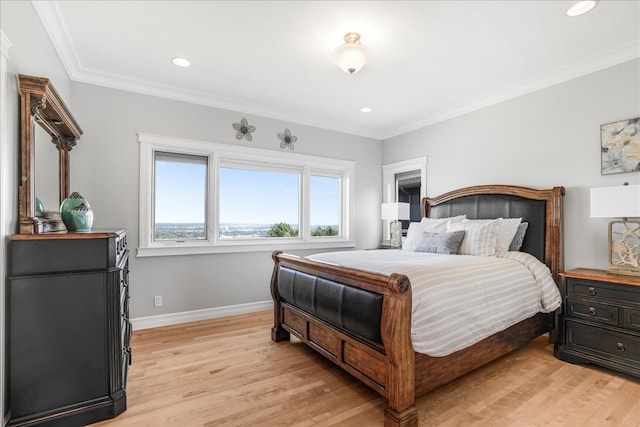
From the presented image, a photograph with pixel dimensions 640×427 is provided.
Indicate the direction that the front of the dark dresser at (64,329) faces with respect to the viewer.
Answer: facing to the right of the viewer

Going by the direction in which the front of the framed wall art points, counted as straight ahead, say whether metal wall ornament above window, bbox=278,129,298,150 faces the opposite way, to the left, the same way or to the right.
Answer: to the left

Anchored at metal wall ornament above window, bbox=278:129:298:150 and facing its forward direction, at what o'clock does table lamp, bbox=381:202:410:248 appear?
The table lamp is roughly at 9 o'clock from the metal wall ornament above window.

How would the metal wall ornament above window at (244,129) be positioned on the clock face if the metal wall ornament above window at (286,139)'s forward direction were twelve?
the metal wall ornament above window at (244,129) is roughly at 2 o'clock from the metal wall ornament above window at (286,139).

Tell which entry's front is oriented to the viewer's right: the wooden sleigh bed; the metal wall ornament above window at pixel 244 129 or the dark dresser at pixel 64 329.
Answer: the dark dresser

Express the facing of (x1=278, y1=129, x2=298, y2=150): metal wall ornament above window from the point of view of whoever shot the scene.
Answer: facing the viewer

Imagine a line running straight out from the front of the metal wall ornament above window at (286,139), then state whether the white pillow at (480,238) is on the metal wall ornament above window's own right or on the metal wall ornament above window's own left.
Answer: on the metal wall ornament above window's own left

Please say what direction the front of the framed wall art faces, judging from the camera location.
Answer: facing the viewer and to the left of the viewer

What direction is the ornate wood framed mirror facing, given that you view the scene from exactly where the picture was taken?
facing to the right of the viewer

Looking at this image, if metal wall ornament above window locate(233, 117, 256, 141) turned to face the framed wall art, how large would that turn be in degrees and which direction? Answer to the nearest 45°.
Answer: approximately 45° to its left

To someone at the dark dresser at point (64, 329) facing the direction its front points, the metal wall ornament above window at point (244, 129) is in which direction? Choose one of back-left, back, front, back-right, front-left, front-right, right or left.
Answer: front-left

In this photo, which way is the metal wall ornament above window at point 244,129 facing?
toward the camera
